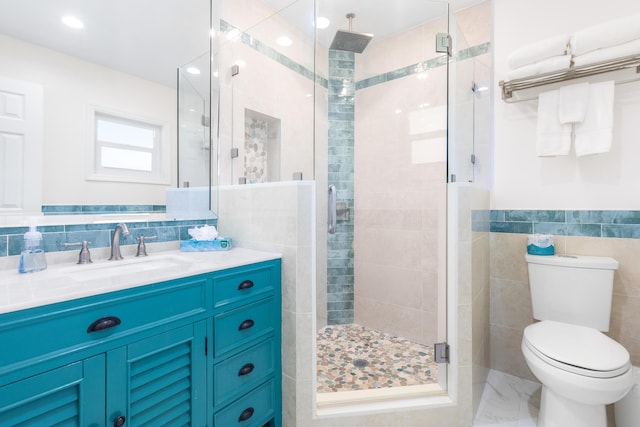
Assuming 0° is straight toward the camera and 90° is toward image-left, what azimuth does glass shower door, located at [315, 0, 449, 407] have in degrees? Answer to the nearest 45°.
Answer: approximately 0°

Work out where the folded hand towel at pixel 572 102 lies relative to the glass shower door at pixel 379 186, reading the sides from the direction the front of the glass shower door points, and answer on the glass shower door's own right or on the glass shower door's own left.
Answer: on the glass shower door's own left

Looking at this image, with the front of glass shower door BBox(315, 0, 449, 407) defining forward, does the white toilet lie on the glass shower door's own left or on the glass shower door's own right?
on the glass shower door's own left

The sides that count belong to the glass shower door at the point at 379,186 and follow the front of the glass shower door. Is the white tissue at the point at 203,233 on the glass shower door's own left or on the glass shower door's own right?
on the glass shower door's own right

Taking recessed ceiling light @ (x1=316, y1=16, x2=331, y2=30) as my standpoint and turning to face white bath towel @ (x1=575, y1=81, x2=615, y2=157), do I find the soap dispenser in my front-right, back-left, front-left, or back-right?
back-right

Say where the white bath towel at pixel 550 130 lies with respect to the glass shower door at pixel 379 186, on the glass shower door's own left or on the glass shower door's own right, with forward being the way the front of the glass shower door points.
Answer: on the glass shower door's own left

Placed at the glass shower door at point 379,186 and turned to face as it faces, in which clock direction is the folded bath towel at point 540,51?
The folded bath towel is roughly at 10 o'clock from the glass shower door.
